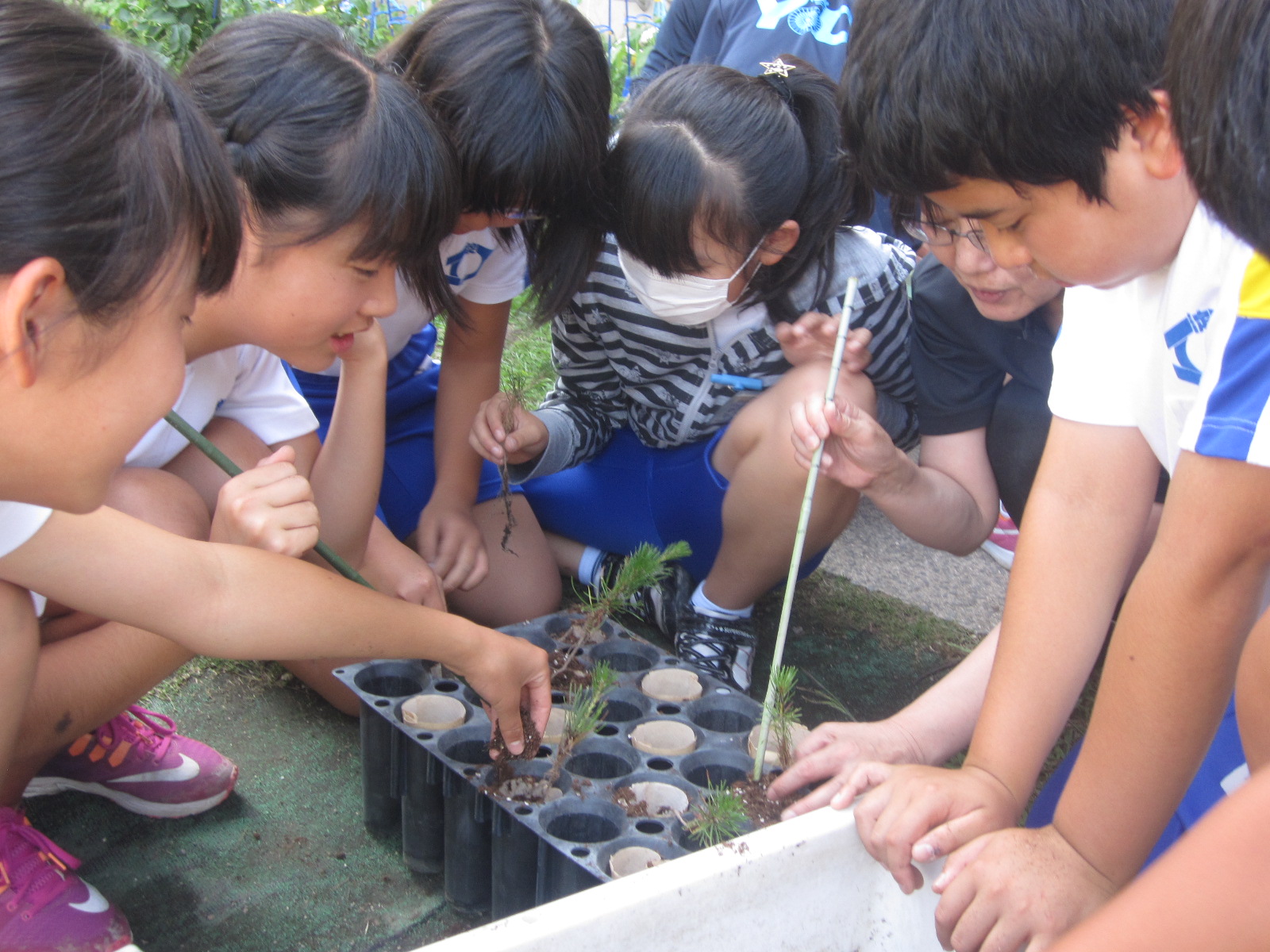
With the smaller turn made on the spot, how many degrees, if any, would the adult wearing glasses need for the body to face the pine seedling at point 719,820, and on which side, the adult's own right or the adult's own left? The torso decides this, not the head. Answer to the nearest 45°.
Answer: approximately 45° to the adult's own left

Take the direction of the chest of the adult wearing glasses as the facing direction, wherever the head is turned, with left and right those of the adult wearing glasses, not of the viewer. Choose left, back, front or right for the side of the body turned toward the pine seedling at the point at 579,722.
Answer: front

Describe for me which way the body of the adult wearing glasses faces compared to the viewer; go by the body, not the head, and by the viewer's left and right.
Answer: facing the viewer and to the left of the viewer

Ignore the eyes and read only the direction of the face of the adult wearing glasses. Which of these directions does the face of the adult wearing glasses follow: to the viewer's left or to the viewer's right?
to the viewer's left

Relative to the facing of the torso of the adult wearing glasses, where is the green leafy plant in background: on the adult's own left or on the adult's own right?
on the adult's own right
